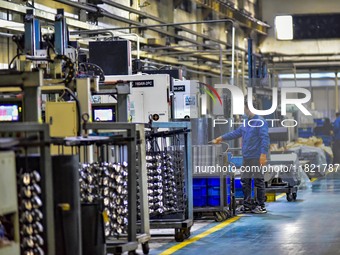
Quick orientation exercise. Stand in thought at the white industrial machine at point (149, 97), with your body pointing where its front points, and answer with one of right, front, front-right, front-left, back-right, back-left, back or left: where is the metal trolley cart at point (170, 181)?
front

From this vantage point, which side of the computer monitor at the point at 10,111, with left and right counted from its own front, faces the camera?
front

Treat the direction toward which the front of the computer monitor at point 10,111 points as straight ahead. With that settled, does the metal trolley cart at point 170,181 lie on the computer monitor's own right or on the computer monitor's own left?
on the computer monitor's own left

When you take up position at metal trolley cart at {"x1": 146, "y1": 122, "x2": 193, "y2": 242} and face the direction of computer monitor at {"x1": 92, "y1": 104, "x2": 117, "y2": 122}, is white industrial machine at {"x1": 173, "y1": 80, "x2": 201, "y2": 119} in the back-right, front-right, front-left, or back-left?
front-right

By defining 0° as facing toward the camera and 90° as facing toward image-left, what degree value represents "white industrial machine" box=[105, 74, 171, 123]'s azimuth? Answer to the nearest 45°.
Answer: approximately 0°

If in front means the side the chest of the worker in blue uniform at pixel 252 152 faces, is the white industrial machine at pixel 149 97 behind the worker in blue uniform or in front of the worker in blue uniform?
in front

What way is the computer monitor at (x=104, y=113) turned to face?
toward the camera
